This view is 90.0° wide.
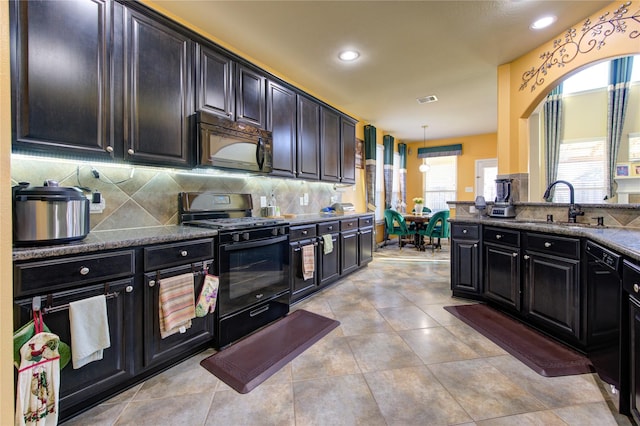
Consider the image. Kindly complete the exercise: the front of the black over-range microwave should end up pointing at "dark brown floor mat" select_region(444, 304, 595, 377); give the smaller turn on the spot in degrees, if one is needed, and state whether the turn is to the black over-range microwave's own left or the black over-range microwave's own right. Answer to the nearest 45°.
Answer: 0° — it already faces it

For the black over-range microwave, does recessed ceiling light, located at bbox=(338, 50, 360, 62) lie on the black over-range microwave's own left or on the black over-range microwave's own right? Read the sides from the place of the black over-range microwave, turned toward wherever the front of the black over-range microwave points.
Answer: on the black over-range microwave's own left

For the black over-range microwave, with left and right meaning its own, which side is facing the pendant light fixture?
left

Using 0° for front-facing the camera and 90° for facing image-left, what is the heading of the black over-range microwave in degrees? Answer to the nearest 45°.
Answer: approximately 315°

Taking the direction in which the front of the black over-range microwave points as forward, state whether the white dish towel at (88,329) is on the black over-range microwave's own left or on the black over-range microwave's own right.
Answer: on the black over-range microwave's own right

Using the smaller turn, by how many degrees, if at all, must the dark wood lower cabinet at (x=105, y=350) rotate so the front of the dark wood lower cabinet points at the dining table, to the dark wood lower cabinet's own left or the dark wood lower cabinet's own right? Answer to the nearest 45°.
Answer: approximately 45° to the dark wood lower cabinet's own left

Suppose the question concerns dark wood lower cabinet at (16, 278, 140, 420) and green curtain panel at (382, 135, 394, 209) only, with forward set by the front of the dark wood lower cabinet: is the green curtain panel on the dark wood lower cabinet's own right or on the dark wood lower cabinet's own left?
on the dark wood lower cabinet's own left

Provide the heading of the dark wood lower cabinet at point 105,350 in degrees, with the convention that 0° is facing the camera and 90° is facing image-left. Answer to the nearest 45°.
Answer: approximately 315°
